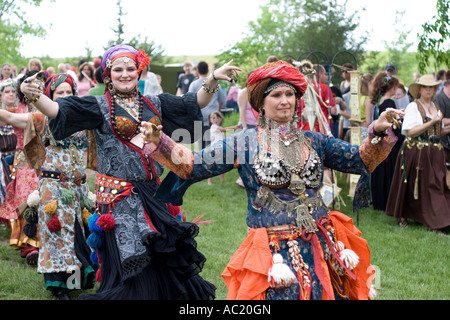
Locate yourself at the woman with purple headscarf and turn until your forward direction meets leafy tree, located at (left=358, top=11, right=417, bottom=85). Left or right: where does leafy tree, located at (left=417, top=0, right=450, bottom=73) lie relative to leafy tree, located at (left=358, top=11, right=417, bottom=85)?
right

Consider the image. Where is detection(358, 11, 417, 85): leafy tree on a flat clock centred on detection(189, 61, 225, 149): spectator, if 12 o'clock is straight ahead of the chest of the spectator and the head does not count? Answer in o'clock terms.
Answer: The leafy tree is roughly at 1 o'clock from the spectator.

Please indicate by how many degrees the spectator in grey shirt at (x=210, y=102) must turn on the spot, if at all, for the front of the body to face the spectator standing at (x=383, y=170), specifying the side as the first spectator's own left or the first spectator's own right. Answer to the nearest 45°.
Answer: approximately 135° to the first spectator's own right

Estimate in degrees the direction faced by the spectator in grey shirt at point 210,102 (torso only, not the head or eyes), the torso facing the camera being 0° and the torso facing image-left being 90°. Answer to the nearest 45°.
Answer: approximately 180°

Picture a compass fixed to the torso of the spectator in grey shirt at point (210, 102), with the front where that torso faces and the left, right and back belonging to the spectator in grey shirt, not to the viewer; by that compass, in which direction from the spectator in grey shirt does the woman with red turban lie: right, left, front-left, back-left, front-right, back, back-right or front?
back

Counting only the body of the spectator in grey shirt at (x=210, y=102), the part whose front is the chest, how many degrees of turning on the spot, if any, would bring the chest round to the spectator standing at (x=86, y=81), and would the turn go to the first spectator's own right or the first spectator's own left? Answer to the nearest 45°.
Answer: approximately 90° to the first spectator's own left

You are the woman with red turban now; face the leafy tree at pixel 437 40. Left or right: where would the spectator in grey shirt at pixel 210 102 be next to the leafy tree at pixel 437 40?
left

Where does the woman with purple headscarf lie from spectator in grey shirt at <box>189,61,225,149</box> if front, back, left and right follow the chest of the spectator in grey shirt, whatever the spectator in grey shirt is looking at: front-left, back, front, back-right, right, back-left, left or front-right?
back
